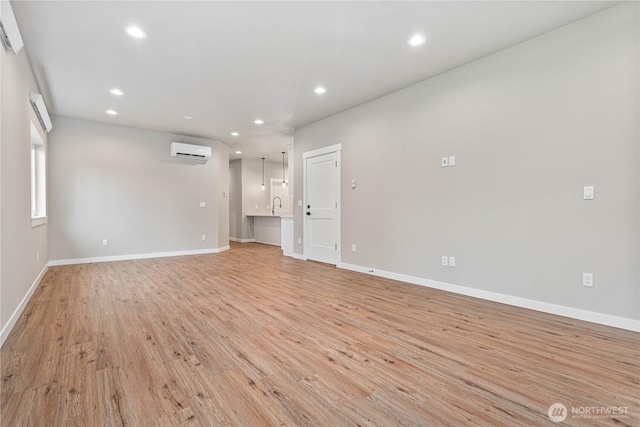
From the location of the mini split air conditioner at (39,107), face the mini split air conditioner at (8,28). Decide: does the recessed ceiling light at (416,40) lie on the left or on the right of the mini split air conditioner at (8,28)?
left

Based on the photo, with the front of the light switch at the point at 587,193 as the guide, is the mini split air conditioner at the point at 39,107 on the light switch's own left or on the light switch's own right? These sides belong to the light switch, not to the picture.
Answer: on the light switch's own right

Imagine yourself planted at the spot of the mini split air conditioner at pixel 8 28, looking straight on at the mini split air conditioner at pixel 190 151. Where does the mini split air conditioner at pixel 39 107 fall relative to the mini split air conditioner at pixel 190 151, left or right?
left

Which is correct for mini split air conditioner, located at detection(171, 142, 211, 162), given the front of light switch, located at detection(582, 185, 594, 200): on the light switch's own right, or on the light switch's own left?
on the light switch's own right

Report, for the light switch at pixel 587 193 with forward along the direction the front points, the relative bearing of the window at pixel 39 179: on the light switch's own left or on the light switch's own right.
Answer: on the light switch's own right

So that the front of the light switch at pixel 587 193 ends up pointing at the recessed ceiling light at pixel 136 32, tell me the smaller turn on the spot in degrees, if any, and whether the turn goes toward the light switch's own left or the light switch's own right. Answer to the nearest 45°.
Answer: approximately 45° to the light switch's own right

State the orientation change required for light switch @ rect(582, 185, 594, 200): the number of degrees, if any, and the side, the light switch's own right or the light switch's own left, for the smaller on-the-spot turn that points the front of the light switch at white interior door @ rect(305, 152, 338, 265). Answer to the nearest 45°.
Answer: approximately 90° to the light switch's own right

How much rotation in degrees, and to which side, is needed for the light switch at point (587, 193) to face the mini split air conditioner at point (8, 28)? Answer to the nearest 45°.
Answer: approximately 45° to its right
